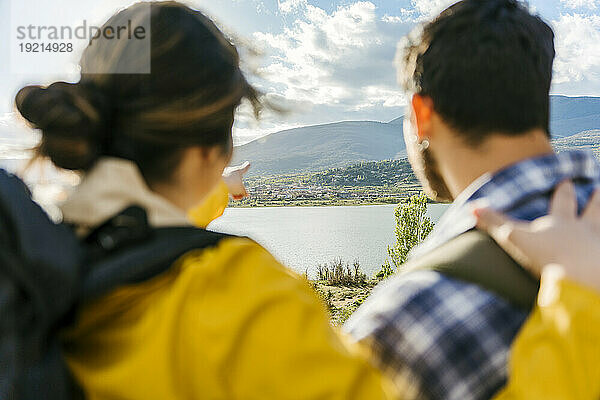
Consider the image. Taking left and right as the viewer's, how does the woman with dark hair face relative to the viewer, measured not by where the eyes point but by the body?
facing away from the viewer and to the right of the viewer

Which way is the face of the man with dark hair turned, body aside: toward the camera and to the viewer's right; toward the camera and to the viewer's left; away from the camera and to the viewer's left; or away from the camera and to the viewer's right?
away from the camera and to the viewer's left

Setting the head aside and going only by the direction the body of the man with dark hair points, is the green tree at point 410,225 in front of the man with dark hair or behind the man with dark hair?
in front

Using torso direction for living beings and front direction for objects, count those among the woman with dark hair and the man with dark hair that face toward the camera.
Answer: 0

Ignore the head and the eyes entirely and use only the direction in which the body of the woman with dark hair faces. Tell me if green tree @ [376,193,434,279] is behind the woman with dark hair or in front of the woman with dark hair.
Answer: in front

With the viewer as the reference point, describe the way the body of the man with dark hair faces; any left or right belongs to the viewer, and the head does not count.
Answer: facing away from the viewer and to the left of the viewer

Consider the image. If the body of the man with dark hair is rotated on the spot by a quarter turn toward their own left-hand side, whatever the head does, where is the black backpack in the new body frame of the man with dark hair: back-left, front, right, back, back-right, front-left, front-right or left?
front

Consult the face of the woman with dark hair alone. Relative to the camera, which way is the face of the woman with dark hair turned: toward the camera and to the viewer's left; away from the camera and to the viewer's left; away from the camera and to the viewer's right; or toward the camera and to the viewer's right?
away from the camera and to the viewer's right
